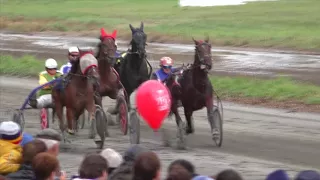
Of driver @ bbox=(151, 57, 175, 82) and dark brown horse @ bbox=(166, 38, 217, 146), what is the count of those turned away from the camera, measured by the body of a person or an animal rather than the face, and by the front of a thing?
0

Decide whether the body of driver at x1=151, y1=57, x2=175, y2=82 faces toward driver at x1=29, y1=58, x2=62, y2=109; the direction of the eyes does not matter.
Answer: no

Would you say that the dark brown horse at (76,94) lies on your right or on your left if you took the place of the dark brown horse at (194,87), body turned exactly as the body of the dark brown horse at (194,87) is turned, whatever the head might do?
on your right

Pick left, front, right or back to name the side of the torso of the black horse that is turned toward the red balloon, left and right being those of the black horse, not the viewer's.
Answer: front

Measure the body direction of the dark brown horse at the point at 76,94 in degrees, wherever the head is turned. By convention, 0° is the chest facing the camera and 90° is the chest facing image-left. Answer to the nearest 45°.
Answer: approximately 315°

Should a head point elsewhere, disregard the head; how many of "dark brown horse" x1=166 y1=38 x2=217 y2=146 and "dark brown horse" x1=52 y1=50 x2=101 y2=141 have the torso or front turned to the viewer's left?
0

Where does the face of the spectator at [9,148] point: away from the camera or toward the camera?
away from the camera

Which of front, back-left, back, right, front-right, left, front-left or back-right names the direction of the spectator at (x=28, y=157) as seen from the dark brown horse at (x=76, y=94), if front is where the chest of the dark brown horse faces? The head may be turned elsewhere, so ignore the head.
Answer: front-right

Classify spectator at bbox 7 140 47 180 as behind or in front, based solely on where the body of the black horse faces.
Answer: in front

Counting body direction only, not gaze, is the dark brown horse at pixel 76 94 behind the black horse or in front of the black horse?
in front

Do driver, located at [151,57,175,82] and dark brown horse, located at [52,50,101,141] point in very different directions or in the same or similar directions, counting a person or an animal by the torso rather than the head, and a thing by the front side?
same or similar directions

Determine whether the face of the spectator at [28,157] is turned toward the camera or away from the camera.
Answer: away from the camera

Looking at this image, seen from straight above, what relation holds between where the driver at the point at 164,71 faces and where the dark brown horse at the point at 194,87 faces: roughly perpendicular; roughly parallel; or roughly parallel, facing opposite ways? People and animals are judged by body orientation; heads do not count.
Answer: roughly parallel

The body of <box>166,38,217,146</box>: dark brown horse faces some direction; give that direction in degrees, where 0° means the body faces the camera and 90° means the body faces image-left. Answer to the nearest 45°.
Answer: approximately 315°

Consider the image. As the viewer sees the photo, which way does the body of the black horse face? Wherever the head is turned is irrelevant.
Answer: toward the camera

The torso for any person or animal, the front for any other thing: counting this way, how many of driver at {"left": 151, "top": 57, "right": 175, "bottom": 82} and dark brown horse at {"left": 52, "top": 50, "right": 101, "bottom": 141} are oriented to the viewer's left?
0

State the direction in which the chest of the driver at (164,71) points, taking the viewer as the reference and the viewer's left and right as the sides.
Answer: facing the viewer and to the right of the viewer
